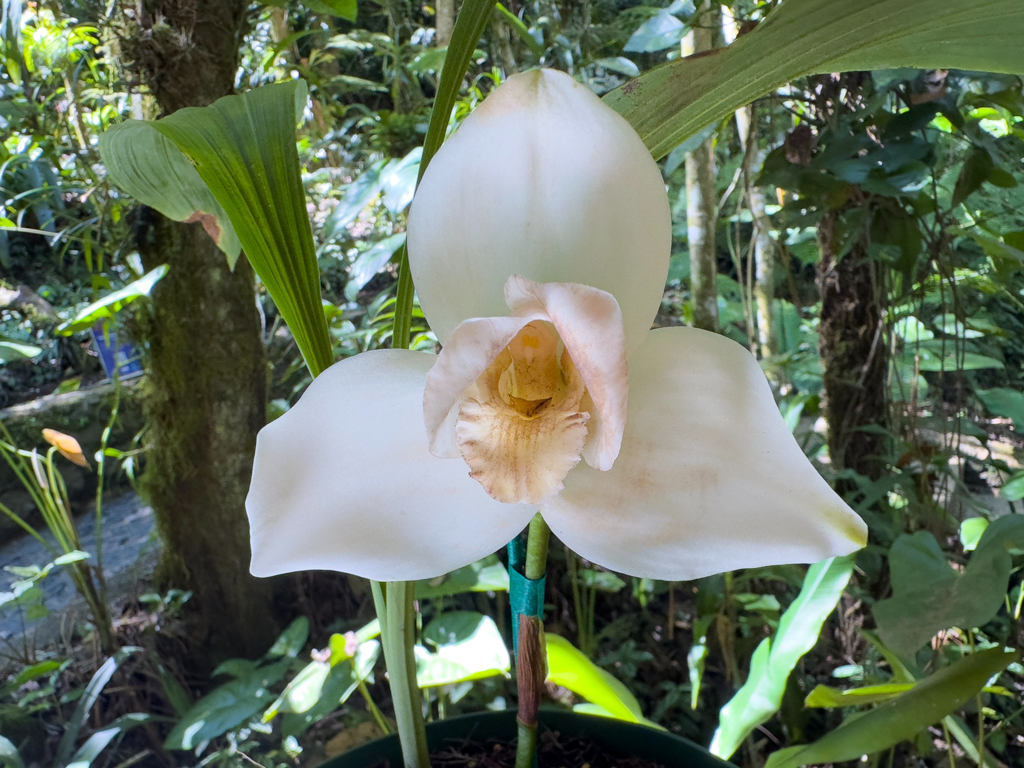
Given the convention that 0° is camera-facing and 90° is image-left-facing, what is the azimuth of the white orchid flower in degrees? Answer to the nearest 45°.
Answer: approximately 0°

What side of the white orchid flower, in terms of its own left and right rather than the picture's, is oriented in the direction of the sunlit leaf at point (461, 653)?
back

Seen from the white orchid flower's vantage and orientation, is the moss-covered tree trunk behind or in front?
behind

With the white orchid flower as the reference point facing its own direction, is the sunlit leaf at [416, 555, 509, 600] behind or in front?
behind

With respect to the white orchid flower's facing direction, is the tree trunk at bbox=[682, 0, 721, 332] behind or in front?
behind
